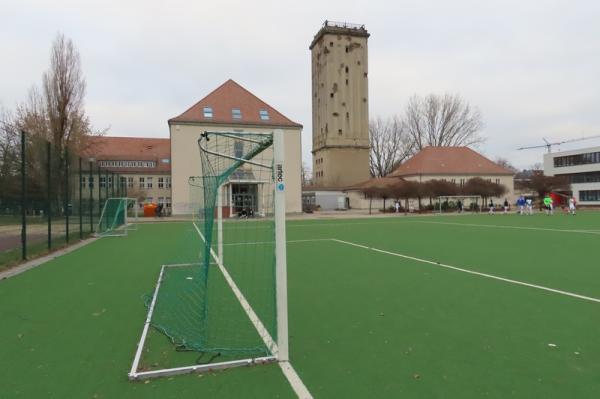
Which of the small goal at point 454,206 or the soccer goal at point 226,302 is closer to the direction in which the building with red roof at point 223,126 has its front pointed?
the soccer goal

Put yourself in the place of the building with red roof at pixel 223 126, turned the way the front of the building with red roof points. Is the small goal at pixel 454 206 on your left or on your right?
on your left

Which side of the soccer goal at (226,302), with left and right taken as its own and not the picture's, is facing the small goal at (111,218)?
left

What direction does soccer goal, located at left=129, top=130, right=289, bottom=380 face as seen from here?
to the viewer's right

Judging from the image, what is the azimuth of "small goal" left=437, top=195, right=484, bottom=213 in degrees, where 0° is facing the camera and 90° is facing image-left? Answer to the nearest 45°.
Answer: approximately 0°

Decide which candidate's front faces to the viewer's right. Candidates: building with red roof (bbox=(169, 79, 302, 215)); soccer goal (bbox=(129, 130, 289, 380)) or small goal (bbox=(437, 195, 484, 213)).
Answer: the soccer goal

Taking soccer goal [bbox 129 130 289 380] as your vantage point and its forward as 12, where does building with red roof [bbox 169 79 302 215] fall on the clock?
The building with red roof is roughly at 9 o'clock from the soccer goal.

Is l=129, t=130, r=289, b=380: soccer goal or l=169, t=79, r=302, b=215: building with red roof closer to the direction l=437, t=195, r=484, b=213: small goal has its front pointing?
the soccer goal

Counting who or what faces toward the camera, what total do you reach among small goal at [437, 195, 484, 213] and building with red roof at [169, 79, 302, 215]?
2

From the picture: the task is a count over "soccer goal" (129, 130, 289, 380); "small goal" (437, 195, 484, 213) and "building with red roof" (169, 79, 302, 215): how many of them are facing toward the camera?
2

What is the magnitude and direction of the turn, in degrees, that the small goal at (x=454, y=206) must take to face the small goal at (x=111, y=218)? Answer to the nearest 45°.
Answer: approximately 45° to its right

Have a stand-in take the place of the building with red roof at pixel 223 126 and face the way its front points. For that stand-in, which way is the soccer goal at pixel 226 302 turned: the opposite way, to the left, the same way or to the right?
to the left
